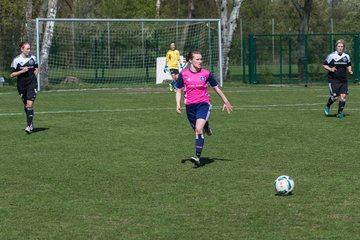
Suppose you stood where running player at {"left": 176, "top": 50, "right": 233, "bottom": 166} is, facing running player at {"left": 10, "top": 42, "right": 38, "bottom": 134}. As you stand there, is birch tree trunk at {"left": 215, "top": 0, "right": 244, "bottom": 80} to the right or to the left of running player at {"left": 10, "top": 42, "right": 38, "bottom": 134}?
right

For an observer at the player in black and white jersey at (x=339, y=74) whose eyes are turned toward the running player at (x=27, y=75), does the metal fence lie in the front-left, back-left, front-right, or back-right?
back-right

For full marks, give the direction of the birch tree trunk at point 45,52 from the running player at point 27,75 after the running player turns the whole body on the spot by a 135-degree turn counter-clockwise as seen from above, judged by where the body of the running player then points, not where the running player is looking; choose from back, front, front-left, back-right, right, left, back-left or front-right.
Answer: front

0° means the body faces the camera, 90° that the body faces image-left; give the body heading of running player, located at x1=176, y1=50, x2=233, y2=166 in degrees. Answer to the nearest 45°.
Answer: approximately 0°

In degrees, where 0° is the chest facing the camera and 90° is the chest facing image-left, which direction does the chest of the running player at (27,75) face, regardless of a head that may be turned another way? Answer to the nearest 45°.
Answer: approximately 315°

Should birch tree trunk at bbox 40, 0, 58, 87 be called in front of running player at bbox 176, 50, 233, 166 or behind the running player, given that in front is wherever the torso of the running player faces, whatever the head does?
behind

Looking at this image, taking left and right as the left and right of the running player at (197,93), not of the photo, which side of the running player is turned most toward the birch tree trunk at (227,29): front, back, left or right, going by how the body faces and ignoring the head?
back

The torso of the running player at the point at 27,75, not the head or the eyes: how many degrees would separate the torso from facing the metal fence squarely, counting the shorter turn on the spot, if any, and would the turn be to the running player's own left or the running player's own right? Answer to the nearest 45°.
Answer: approximately 90° to the running player's own left

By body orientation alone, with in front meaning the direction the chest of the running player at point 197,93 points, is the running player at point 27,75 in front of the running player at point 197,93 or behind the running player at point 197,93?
behind

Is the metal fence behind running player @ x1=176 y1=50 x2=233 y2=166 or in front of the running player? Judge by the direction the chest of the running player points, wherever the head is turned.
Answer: behind
